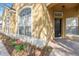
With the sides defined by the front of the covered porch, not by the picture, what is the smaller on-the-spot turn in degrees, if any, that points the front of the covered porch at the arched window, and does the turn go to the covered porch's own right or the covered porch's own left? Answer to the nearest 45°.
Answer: approximately 90° to the covered porch's own right

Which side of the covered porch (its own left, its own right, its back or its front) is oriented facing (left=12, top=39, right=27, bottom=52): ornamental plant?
right

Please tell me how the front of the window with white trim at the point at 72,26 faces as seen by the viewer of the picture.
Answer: facing the viewer

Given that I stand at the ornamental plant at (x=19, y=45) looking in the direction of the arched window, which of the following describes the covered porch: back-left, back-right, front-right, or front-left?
front-right

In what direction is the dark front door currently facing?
toward the camera

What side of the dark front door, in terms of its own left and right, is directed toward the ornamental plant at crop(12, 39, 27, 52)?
right

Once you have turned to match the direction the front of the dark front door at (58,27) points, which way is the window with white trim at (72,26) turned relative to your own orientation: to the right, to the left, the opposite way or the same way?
the same way

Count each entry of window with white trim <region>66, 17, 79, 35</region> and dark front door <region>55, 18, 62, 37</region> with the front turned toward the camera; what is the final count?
2

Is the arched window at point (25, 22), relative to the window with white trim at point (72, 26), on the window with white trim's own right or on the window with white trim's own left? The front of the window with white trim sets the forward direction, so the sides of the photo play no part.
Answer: on the window with white trim's own right

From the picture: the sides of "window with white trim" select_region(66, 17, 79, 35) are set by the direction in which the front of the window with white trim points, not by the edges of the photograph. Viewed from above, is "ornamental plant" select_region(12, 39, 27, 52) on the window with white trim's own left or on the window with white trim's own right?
on the window with white trim's own right
